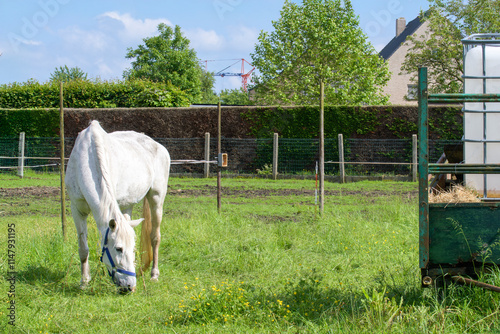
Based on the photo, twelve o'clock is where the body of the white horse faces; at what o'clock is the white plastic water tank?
The white plastic water tank is roughly at 8 o'clock from the white horse.

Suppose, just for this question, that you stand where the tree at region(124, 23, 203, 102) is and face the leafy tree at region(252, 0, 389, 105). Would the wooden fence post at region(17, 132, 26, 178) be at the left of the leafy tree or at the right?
right

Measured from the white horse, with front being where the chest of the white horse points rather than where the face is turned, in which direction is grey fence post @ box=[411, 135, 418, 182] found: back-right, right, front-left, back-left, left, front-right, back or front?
back

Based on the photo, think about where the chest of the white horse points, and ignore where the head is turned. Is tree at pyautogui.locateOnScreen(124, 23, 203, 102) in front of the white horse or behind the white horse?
behind

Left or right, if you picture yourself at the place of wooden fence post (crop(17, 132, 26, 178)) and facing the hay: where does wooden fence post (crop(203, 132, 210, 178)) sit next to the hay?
left

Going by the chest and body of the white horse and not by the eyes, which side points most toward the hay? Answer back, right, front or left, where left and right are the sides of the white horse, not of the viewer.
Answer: left

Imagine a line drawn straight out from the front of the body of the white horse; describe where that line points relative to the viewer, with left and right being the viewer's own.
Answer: facing the viewer and to the left of the viewer

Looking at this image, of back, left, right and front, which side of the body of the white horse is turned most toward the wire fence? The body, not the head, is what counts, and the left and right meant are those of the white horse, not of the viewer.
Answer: back

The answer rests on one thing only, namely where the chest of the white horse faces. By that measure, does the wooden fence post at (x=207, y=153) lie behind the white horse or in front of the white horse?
behind

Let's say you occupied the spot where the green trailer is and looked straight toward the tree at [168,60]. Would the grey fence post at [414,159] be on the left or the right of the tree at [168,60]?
right

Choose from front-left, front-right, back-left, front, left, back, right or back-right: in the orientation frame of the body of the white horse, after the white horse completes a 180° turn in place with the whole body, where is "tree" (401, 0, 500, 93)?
front

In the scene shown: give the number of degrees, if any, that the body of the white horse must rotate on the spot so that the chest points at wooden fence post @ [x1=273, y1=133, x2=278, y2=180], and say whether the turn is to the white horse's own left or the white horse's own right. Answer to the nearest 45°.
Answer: approximately 180°

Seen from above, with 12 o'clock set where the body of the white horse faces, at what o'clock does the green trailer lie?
The green trailer is roughly at 9 o'clock from the white horse.
